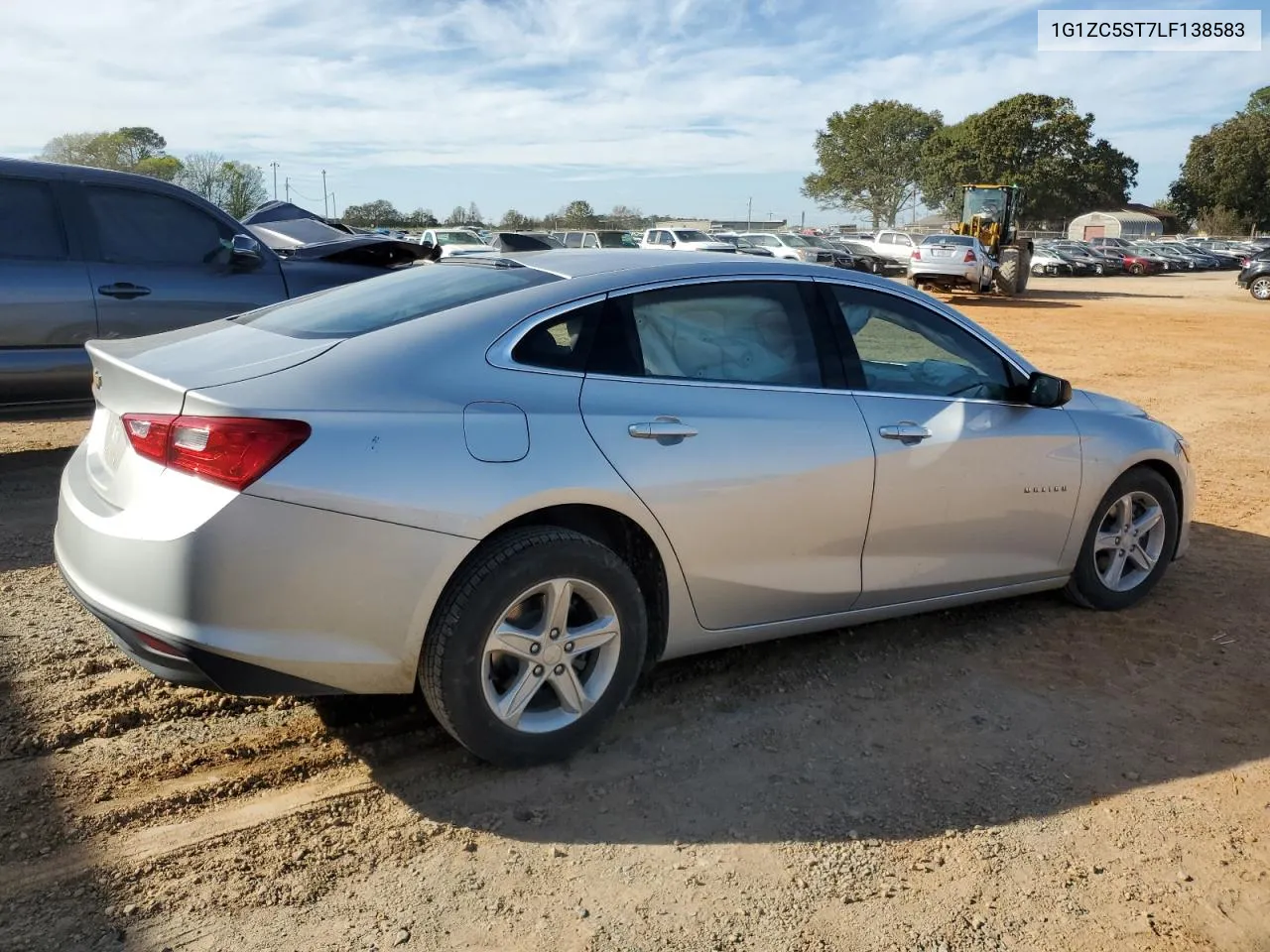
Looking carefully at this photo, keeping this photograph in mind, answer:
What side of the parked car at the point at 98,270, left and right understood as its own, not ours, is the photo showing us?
right

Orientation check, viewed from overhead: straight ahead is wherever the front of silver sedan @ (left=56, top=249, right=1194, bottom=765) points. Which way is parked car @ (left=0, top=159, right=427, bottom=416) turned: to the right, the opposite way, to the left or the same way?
the same way

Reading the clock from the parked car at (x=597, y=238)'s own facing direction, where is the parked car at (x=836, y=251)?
the parked car at (x=836, y=251) is roughly at 10 o'clock from the parked car at (x=597, y=238).

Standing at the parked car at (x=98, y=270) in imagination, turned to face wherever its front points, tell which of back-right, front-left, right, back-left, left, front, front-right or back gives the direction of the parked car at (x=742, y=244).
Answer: front-left

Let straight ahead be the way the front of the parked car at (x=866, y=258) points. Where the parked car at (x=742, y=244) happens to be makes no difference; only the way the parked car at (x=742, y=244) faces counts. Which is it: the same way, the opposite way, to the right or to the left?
the same way

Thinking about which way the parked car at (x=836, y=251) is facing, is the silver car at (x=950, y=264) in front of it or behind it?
in front

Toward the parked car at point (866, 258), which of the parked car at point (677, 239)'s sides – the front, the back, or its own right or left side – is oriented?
left

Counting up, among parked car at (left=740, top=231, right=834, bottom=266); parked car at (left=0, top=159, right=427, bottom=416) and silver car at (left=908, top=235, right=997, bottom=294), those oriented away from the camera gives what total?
1

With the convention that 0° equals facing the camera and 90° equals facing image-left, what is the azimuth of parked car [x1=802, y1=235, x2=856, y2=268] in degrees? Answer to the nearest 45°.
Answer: approximately 315°

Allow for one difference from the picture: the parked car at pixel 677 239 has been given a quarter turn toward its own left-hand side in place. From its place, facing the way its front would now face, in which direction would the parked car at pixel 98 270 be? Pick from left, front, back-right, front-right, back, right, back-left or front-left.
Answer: back-right

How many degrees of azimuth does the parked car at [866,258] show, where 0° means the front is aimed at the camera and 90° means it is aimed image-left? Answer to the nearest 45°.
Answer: approximately 315°

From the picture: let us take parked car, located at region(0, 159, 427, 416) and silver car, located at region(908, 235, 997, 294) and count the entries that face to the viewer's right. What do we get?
1

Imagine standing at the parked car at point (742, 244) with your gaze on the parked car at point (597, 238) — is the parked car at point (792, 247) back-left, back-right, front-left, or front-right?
back-right

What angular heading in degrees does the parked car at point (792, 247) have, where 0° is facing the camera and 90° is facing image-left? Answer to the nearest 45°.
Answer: approximately 315°

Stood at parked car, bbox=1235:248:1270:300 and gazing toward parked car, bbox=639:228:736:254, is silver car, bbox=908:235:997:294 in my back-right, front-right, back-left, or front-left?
front-left

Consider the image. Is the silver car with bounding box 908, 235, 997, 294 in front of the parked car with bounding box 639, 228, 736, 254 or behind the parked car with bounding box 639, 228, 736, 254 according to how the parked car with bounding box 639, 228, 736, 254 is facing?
in front

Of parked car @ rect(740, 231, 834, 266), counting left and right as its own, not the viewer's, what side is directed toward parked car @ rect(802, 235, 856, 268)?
left

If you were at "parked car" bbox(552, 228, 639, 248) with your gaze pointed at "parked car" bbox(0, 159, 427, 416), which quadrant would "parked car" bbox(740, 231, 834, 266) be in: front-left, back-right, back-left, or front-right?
back-left

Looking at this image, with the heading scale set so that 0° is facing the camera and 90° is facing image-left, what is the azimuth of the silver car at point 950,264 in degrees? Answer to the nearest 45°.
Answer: approximately 180°
